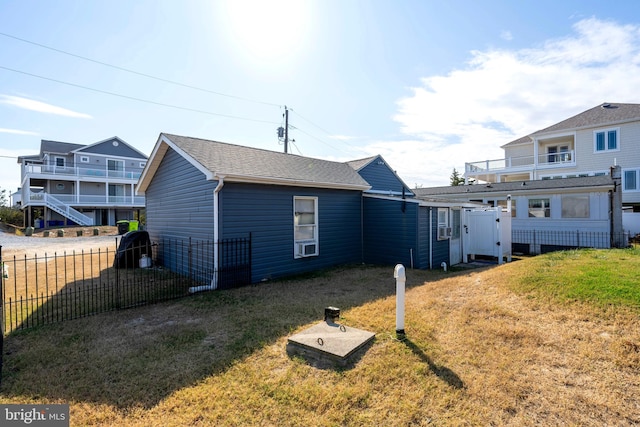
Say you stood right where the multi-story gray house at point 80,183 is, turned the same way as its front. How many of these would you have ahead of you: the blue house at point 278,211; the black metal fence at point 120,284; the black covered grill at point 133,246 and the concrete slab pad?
4

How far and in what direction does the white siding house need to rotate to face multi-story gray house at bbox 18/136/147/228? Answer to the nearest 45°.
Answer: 0° — it already faces it

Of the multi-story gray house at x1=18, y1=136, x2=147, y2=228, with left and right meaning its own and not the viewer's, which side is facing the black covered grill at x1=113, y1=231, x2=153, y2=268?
front

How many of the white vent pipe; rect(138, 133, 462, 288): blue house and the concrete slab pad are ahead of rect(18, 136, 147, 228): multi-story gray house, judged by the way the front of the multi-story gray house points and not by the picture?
3

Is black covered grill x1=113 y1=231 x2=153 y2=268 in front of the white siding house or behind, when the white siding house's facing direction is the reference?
in front

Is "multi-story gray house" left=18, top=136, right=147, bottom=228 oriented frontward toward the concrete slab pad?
yes

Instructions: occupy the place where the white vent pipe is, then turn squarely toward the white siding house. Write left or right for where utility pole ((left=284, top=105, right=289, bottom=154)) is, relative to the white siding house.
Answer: left

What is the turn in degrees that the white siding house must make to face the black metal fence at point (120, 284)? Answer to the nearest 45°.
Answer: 0° — it already faces it

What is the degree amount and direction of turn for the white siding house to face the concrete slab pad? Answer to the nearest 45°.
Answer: approximately 45° to its left

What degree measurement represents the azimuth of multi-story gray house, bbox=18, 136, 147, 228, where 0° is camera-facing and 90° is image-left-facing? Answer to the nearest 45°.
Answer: approximately 0°
